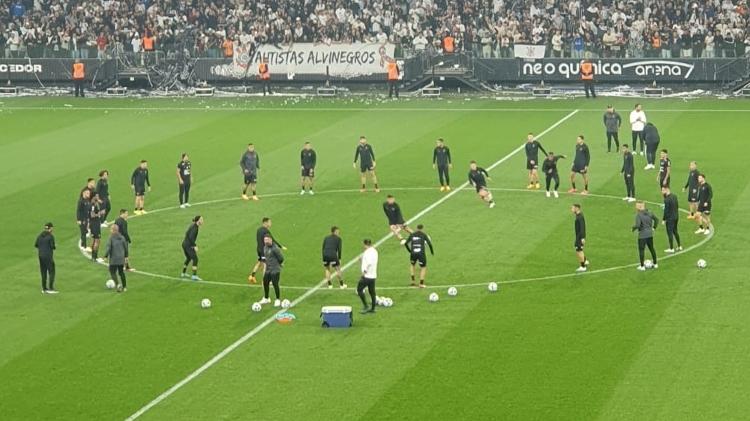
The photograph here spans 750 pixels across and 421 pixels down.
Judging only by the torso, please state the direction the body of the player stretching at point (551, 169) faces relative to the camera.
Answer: toward the camera

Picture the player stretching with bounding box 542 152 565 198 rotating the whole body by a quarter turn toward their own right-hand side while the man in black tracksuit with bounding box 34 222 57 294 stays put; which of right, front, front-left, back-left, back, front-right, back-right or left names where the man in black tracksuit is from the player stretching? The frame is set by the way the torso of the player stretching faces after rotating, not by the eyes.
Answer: front-left

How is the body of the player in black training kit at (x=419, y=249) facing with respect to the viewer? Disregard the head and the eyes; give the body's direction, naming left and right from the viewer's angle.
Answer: facing away from the viewer

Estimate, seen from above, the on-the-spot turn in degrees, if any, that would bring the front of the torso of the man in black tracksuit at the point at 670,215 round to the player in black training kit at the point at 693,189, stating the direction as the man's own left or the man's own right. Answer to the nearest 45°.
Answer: approximately 90° to the man's own right

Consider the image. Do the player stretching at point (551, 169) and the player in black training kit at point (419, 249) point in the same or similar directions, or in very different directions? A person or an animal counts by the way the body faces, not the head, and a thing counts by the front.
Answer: very different directions

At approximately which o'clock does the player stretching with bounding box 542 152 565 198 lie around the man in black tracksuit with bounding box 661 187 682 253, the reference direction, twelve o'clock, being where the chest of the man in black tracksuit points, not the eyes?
The player stretching is roughly at 2 o'clock from the man in black tracksuit.

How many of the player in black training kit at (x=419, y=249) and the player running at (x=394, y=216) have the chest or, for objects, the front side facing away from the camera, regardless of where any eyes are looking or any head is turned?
1

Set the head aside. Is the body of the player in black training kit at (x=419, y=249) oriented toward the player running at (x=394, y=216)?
yes

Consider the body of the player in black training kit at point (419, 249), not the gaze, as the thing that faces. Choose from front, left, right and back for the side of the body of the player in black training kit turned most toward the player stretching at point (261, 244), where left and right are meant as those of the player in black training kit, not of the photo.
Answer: left

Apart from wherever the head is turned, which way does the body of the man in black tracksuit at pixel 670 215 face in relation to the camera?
to the viewer's left

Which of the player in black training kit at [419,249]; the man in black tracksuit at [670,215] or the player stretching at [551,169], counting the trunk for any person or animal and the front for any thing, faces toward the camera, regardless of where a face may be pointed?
the player stretching

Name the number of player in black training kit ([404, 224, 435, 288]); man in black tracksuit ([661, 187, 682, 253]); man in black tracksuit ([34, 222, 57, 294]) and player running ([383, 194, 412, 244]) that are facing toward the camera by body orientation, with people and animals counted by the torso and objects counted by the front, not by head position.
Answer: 1
